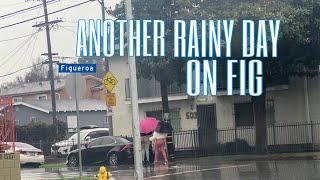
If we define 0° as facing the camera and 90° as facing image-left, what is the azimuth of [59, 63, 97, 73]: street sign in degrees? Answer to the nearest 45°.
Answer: approximately 0°

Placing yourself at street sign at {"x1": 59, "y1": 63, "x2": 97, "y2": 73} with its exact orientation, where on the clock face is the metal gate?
The metal gate is roughly at 7 o'clock from the street sign.

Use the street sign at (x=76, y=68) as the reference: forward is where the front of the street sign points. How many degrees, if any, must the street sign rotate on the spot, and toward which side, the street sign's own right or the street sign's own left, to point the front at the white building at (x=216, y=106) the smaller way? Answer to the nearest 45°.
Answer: approximately 135° to the street sign's own left

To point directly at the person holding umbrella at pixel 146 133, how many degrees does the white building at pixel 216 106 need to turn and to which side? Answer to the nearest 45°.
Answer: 0° — it already faces them
